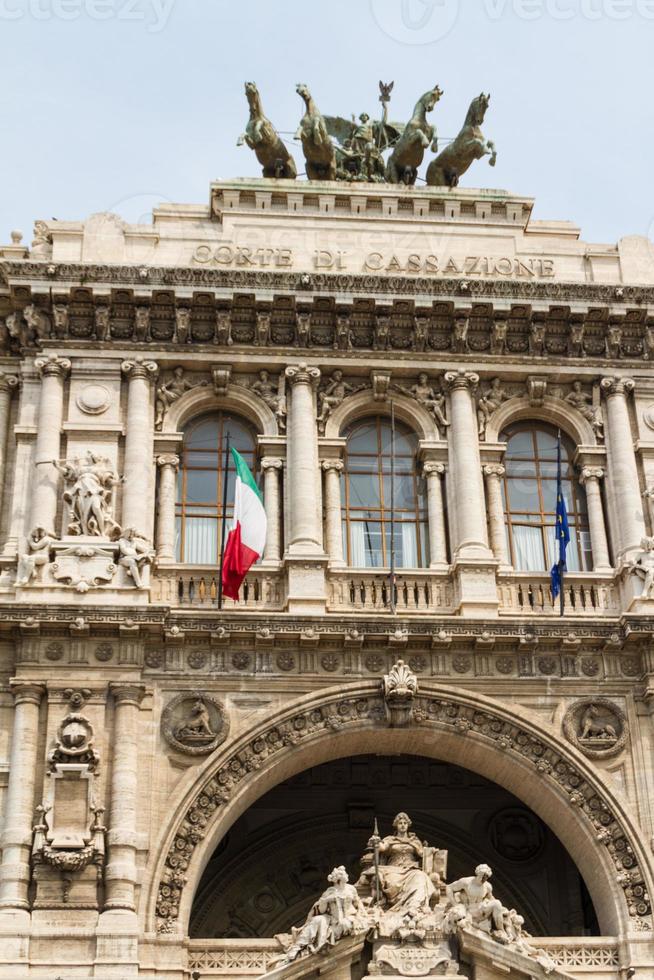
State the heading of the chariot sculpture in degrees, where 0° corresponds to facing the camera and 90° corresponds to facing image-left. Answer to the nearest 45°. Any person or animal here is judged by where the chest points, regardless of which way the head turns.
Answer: approximately 0°

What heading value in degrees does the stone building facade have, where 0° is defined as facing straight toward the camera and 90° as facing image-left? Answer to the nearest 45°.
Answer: approximately 0°
